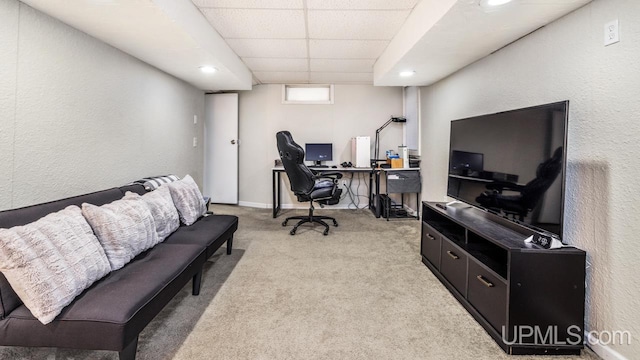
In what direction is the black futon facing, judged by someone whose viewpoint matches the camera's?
facing the viewer and to the right of the viewer

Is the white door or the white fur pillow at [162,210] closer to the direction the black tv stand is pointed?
the white fur pillow

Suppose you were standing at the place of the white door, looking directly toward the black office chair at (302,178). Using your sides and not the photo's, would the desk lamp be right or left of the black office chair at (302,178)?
left

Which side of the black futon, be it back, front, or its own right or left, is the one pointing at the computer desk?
left

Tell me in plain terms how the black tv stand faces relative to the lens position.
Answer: facing the viewer and to the left of the viewer

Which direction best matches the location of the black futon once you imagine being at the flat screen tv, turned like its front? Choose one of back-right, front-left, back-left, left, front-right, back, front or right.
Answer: front

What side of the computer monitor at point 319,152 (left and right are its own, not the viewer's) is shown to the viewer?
front

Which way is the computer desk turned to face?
toward the camera
